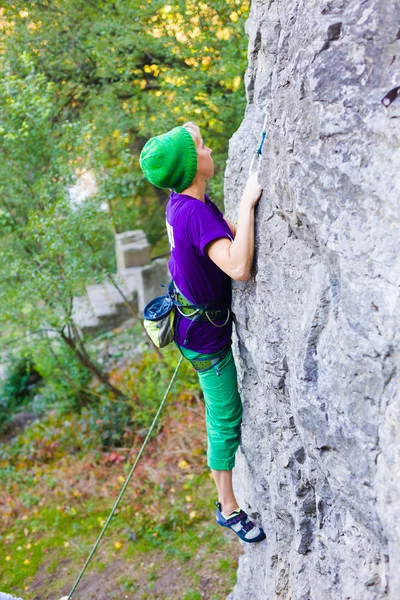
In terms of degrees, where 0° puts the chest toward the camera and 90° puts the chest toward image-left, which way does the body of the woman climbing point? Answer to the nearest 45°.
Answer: approximately 270°

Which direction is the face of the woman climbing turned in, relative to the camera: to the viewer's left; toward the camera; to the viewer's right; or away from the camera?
to the viewer's right
